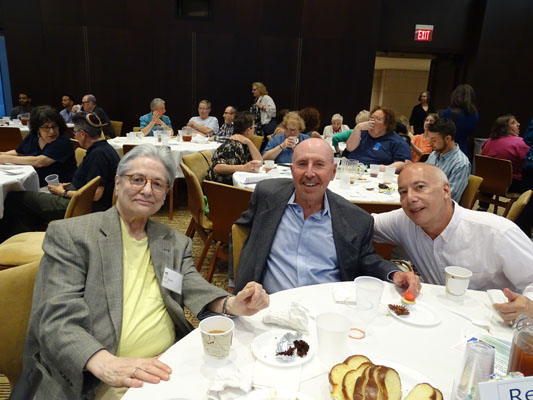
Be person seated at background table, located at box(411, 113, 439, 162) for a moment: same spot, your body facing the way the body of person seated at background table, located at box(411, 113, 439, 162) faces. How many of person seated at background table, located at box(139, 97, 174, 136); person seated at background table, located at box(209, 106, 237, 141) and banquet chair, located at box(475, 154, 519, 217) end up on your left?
1

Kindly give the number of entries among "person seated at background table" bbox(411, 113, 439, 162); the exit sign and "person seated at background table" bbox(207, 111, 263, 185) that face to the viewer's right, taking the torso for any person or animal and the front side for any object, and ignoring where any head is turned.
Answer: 1

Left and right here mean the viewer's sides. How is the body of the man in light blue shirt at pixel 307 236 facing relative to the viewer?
facing the viewer

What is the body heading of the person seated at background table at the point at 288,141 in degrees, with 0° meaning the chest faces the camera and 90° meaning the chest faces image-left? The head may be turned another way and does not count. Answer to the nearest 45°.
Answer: approximately 0°

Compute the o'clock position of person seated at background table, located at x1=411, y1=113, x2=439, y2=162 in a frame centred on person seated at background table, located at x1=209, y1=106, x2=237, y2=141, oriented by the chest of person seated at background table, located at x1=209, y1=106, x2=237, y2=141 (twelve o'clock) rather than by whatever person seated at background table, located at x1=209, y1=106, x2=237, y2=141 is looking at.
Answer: person seated at background table, located at x1=411, y1=113, x2=439, y2=162 is roughly at 8 o'clock from person seated at background table, located at x1=209, y1=106, x2=237, y2=141.

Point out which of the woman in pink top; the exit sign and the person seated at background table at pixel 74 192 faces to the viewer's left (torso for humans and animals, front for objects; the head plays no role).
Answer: the person seated at background table

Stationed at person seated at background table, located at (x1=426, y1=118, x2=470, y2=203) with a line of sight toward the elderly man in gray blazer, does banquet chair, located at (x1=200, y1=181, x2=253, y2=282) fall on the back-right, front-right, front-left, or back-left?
front-right

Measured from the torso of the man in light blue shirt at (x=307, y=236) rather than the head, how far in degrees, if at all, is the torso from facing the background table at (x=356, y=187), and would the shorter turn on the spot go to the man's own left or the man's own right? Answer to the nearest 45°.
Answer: approximately 180°

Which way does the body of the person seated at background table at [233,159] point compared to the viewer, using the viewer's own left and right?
facing to the right of the viewer

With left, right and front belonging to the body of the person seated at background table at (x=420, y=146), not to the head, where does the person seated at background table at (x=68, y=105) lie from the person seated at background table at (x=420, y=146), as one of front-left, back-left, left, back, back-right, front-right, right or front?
front-right

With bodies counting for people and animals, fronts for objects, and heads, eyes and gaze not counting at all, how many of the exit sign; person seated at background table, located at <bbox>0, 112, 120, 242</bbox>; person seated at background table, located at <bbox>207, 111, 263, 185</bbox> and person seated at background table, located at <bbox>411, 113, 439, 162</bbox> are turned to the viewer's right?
1

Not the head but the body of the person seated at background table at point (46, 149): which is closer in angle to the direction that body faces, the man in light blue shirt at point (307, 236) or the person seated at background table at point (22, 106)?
the man in light blue shirt

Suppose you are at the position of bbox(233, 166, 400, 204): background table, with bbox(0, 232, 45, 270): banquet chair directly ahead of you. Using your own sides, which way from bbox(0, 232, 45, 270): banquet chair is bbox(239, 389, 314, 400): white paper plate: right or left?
left

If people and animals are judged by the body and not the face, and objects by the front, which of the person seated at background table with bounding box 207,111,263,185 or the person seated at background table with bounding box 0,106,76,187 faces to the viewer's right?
the person seated at background table with bounding box 207,111,263,185

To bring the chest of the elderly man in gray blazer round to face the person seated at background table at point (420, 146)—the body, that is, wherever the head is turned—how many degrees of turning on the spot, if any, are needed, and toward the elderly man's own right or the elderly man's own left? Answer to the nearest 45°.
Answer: approximately 90° to the elderly man's own left

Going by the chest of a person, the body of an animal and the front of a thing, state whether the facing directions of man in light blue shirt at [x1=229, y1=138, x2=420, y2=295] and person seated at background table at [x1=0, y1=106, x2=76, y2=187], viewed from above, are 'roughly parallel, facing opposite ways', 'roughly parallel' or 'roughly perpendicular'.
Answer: roughly parallel

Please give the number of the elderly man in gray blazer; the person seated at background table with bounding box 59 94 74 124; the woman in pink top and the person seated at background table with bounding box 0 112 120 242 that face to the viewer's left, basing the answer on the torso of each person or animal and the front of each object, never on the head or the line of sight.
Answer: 1

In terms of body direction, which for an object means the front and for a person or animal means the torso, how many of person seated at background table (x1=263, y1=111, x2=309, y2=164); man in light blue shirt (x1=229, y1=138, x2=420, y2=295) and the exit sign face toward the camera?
3
